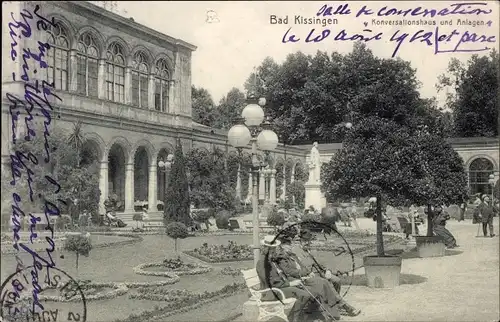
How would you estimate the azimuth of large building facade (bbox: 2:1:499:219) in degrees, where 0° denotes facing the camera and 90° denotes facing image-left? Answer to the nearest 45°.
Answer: approximately 315°

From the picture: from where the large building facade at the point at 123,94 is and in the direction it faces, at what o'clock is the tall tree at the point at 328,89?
The tall tree is roughly at 9 o'clock from the large building facade.

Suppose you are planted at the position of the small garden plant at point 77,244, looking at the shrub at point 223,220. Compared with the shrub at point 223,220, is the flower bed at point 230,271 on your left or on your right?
right

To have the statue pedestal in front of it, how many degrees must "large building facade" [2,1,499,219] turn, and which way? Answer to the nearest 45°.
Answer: approximately 45° to its left

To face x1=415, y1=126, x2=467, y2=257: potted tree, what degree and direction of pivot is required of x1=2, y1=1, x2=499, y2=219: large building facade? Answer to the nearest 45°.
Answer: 0° — it already faces it

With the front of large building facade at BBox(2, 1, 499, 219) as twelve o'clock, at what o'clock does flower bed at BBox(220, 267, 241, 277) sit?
The flower bed is roughly at 1 o'clock from the large building facade.
